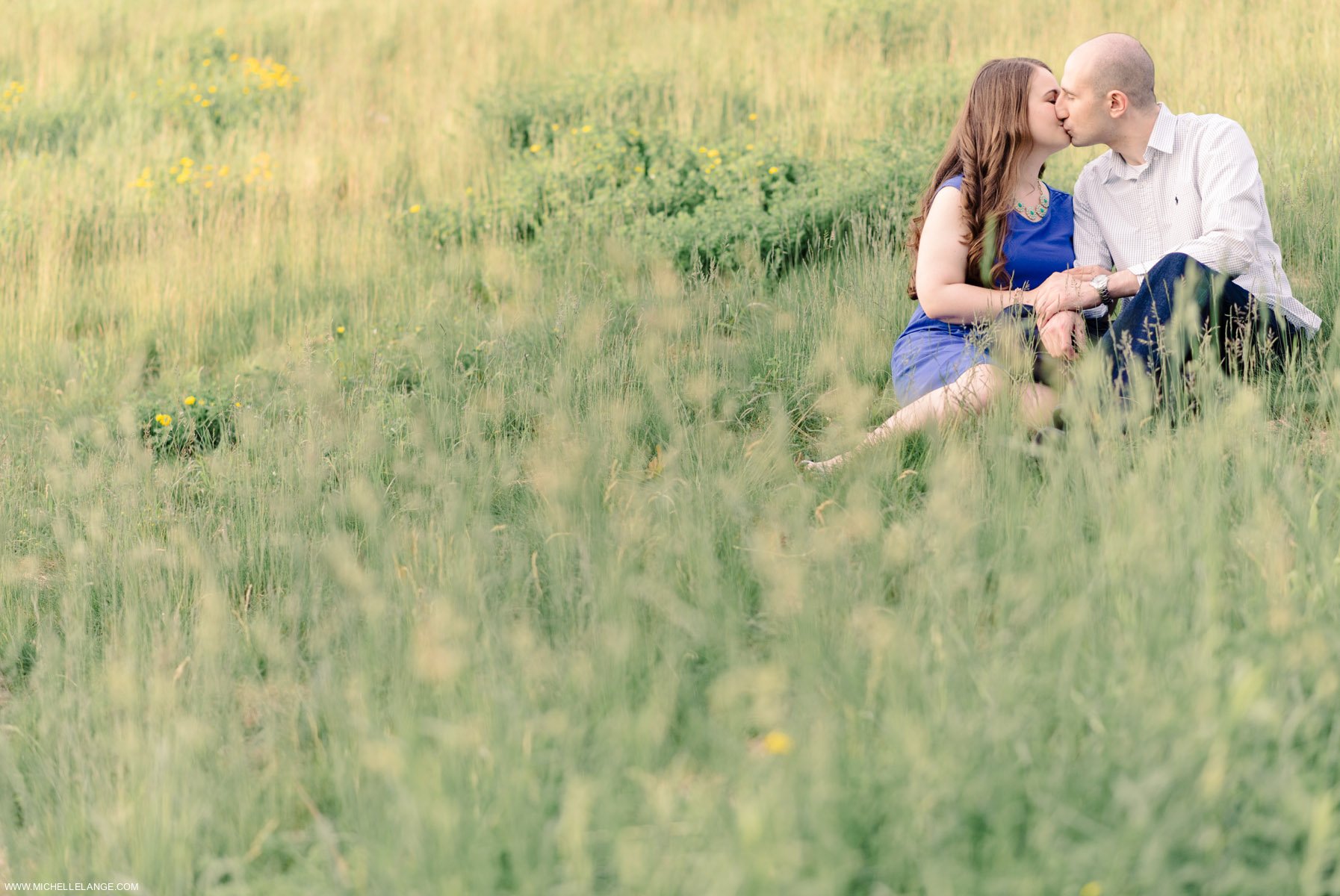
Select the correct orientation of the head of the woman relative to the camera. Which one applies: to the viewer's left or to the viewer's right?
to the viewer's right

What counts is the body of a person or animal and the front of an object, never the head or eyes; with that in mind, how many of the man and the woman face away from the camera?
0

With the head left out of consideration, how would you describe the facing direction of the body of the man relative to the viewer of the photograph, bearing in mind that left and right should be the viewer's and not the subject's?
facing the viewer and to the left of the viewer

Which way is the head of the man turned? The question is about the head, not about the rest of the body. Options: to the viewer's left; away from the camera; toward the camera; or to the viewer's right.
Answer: to the viewer's left
